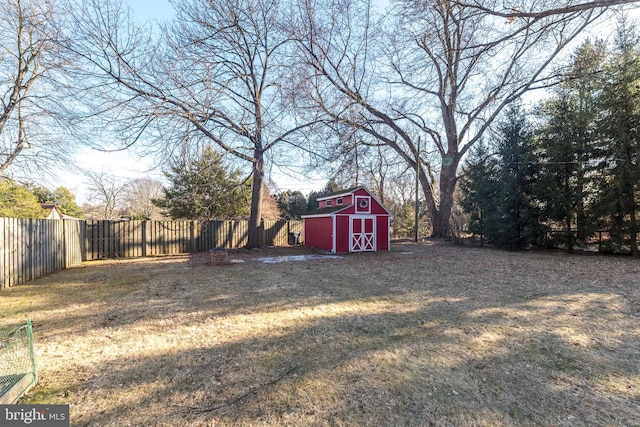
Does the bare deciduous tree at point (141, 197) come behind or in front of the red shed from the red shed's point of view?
behind

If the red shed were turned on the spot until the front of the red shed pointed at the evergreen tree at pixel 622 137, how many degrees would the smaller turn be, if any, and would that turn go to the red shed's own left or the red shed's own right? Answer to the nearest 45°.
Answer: approximately 45° to the red shed's own left

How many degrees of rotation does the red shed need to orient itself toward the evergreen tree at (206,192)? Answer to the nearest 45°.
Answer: approximately 135° to its right

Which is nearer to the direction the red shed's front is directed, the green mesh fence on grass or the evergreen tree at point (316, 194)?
the green mesh fence on grass

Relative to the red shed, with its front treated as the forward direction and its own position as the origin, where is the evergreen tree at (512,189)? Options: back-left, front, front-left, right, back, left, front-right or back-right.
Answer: front-left

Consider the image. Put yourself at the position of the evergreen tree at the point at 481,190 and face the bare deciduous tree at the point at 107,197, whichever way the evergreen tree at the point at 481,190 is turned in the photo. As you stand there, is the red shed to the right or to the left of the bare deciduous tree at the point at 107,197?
left

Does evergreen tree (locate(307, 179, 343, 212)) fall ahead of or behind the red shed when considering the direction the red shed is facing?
behind

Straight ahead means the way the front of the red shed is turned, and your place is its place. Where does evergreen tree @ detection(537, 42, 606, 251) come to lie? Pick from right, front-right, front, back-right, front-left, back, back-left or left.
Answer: front-left

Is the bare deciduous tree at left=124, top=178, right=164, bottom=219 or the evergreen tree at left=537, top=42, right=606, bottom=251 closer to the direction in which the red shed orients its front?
the evergreen tree
